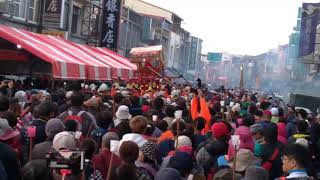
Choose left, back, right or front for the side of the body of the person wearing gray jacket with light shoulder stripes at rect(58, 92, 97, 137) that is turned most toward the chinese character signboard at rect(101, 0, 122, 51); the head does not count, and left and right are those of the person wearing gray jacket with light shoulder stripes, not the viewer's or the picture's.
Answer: front

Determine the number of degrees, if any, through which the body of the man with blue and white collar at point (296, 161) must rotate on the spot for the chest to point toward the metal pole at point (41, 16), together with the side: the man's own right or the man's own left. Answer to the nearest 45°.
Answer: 0° — they already face it

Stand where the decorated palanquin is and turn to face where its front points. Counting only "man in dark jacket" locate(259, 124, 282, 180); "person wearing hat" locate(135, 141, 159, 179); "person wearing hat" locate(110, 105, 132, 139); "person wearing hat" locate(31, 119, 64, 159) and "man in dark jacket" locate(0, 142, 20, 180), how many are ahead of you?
5

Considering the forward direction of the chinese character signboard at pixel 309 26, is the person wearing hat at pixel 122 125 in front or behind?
in front

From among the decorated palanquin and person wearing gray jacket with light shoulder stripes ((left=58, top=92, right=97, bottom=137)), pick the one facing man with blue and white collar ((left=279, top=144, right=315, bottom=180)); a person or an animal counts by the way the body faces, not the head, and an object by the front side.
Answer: the decorated palanquin

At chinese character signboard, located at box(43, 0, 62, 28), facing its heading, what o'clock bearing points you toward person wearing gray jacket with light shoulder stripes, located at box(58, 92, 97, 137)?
The person wearing gray jacket with light shoulder stripes is roughly at 12 o'clock from the chinese character signboard.

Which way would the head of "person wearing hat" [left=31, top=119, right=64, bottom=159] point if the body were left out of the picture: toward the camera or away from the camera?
away from the camera

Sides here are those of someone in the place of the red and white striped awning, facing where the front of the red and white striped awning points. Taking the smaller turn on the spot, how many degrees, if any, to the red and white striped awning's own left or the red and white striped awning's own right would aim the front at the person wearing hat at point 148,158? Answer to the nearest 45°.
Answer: approximately 45° to the red and white striped awning's own right

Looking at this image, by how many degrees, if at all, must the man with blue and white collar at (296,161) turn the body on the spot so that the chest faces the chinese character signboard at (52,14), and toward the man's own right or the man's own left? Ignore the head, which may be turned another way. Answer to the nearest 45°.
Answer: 0° — they already face it

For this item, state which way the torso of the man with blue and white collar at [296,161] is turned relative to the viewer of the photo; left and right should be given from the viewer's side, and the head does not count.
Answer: facing away from the viewer and to the left of the viewer

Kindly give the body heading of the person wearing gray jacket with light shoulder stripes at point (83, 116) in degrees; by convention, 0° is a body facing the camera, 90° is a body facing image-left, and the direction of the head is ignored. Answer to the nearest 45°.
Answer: approximately 180°

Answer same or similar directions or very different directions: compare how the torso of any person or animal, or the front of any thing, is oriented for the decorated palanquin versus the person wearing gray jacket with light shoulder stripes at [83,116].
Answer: very different directions
